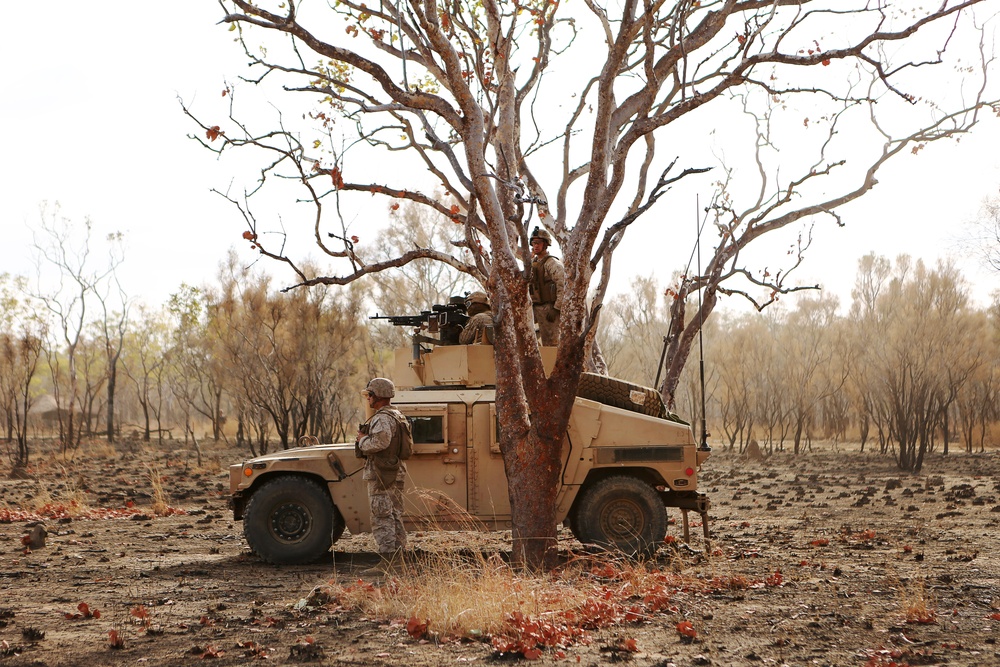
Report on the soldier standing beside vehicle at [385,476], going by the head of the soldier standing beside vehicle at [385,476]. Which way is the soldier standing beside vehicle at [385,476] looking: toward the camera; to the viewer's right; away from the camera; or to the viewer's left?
to the viewer's left

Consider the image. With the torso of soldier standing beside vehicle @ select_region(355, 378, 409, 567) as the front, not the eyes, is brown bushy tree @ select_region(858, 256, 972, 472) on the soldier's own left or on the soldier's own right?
on the soldier's own right

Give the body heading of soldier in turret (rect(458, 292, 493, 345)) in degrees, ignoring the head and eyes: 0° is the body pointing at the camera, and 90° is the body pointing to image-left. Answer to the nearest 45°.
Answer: approximately 90°

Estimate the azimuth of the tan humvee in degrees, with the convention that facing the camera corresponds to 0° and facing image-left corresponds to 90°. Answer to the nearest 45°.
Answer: approximately 90°

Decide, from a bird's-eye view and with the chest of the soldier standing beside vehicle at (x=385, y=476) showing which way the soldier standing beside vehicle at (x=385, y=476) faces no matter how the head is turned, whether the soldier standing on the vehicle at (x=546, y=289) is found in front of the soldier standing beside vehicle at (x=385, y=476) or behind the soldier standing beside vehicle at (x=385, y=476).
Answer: behind

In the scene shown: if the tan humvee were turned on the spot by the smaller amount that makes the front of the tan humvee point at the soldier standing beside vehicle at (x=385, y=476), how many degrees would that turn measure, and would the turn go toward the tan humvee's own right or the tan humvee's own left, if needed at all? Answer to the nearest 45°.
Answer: approximately 45° to the tan humvee's own left

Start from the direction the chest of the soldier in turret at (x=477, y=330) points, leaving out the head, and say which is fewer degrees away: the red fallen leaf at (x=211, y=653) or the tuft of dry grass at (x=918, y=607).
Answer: the red fallen leaf

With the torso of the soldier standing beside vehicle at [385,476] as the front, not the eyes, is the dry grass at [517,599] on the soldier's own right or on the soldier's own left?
on the soldier's own left

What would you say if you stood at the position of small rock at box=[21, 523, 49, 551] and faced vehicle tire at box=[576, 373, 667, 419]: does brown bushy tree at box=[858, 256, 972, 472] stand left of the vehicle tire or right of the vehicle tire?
left

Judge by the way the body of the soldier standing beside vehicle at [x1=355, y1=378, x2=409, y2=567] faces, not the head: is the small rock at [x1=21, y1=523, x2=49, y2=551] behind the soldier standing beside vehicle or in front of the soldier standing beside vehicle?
in front

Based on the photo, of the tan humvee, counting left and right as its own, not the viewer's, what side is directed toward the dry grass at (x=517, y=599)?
left

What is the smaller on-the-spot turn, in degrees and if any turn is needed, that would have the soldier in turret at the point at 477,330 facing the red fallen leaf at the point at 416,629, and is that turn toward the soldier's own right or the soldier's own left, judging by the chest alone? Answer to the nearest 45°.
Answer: approximately 90° to the soldier's own left

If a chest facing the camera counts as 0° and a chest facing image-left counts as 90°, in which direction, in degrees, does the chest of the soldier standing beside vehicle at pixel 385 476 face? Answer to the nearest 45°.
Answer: approximately 90°
